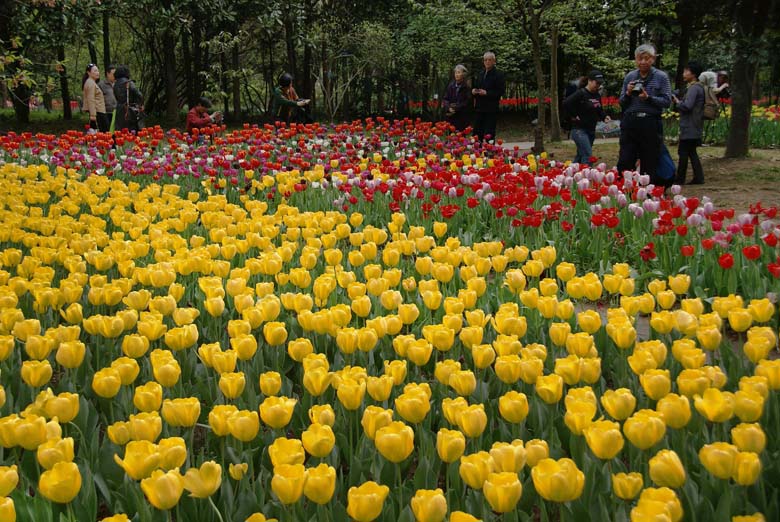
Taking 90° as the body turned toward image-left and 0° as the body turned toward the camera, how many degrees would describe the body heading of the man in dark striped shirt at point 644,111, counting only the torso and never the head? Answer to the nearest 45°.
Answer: approximately 0°

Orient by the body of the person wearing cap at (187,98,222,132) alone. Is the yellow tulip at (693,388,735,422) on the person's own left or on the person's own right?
on the person's own right

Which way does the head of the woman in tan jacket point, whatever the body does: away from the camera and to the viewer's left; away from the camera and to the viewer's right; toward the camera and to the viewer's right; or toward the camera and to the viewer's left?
toward the camera and to the viewer's right

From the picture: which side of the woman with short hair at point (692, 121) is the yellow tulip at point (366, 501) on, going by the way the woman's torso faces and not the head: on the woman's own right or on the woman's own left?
on the woman's own left

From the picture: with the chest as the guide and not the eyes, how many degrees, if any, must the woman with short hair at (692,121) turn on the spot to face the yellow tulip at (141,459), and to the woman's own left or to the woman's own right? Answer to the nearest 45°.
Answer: approximately 90° to the woman's own left

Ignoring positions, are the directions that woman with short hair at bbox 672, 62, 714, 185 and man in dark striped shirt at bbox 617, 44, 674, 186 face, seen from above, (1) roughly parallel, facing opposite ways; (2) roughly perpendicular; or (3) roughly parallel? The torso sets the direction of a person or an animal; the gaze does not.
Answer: roughly perpendicular

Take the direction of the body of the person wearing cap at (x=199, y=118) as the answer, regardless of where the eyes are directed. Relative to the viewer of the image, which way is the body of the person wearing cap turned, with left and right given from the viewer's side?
facing to the right of the viewer

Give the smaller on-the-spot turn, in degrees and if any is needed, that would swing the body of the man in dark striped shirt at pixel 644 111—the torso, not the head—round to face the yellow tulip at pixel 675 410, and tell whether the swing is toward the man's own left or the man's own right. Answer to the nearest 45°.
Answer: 0° — they already face it

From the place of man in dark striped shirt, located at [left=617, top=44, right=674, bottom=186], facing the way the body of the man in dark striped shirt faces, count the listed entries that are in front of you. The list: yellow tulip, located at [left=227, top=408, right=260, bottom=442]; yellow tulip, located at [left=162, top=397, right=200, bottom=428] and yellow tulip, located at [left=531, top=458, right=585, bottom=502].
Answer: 3

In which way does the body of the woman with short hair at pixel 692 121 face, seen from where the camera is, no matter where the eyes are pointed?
to the viewer's left

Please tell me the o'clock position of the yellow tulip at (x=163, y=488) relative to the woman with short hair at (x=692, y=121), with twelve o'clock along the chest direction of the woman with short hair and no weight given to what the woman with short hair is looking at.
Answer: The yellow tulip is roughly at 9 o'clock from the woman with short hair.
